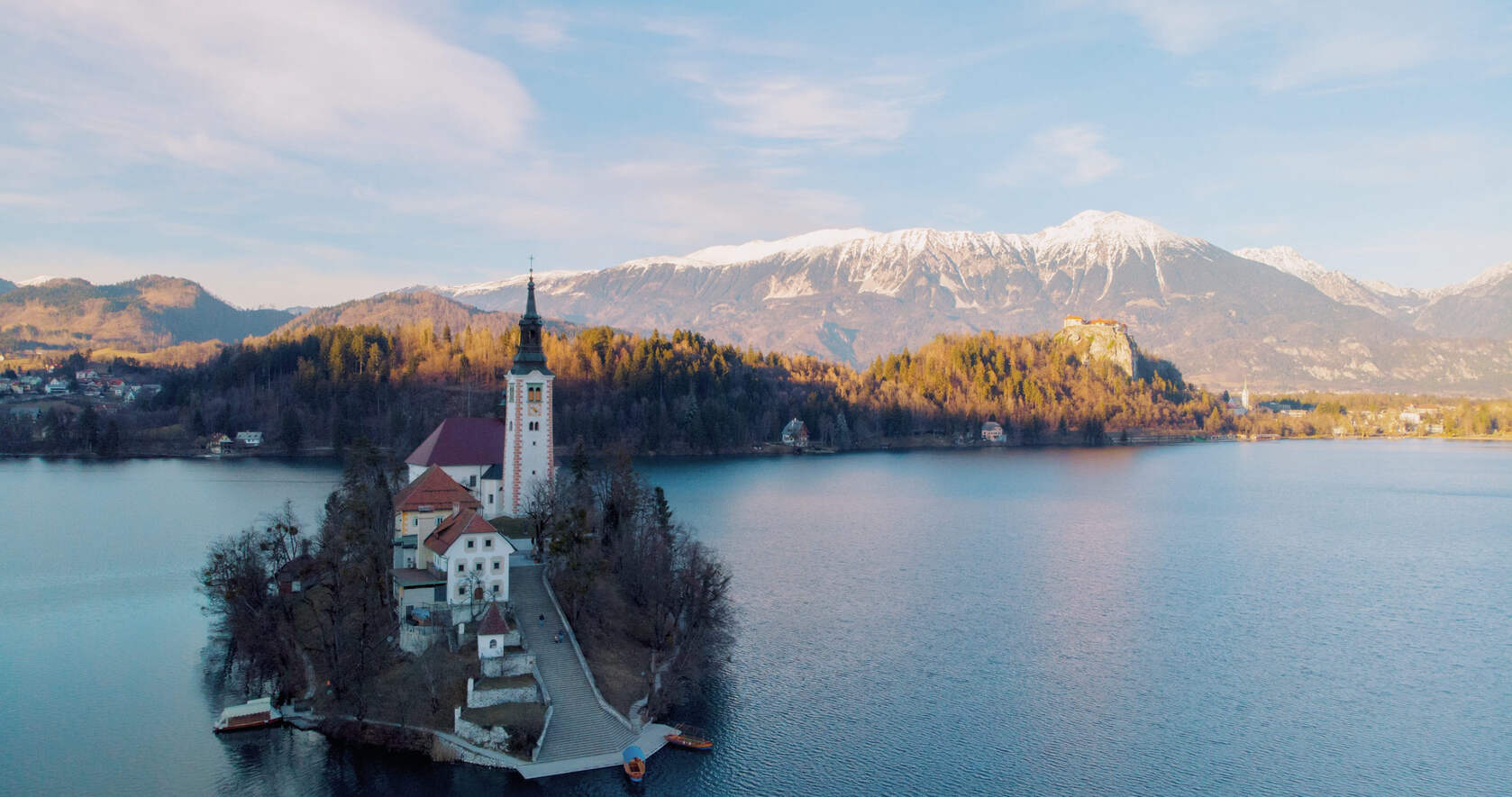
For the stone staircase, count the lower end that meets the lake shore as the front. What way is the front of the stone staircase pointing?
toward the camera

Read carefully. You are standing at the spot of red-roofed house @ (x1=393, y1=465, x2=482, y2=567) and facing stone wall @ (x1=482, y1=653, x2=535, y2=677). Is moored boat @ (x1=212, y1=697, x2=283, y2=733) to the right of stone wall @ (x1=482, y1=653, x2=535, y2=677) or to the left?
right

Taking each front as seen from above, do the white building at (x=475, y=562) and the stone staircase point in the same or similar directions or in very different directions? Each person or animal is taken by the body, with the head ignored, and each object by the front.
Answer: same or similar directions

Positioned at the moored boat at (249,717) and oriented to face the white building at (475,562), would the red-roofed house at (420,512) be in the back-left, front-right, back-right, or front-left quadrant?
front-left

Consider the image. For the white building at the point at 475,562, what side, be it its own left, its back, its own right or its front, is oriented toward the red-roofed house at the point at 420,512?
back

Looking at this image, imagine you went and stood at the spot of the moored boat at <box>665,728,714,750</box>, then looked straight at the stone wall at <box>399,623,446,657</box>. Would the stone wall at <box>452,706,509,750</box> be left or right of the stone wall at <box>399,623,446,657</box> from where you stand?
left

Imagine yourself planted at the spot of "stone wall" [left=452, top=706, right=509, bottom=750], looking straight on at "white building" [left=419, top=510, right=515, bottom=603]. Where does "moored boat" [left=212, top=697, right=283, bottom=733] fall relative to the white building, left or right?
left

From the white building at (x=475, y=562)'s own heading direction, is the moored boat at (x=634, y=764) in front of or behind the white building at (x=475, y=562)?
in front

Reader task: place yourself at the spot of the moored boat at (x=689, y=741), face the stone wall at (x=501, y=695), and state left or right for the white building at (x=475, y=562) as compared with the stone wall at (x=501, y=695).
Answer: right

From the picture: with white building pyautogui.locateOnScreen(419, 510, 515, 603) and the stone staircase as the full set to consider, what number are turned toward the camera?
2

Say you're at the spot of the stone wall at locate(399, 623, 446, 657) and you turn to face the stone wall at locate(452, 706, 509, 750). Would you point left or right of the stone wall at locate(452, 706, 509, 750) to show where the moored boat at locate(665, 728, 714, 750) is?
left

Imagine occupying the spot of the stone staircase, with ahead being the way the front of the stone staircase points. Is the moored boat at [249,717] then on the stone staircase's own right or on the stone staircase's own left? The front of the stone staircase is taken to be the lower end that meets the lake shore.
on the stone staircase's own right

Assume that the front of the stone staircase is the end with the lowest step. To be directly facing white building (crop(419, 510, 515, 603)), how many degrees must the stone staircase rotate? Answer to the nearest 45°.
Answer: approximately 135° to its right

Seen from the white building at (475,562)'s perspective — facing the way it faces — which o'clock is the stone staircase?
The stone staircase is roughly at 11 o'clock from the white building.

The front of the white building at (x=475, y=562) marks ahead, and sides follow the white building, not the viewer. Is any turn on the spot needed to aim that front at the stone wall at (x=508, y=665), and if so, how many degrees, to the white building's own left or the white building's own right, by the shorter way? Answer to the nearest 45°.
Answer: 0° — it already faces it

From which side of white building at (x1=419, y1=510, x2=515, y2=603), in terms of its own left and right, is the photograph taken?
front

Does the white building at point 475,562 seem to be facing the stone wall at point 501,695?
yes

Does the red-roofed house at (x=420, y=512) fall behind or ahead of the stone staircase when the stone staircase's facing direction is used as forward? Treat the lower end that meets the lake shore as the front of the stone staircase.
behind
